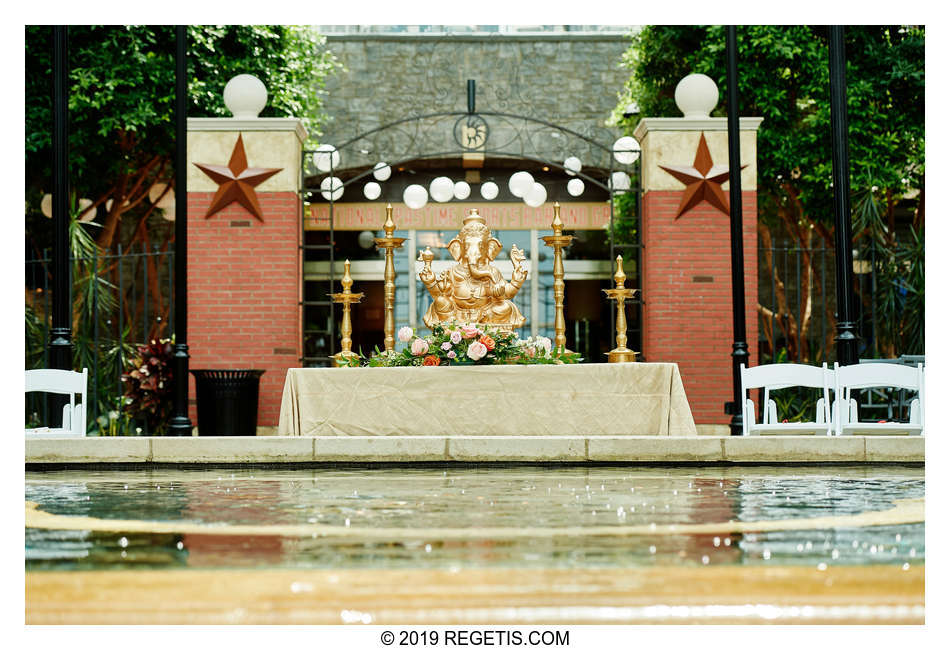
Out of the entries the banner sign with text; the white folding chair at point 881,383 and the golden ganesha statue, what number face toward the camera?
3

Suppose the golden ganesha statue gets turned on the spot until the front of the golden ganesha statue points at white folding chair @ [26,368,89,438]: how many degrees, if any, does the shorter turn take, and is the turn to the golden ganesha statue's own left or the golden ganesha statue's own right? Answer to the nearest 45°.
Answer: approximately 45° to the golden ganesha statue's own right

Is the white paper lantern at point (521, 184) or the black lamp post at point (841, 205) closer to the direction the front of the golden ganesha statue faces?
the black lamp post

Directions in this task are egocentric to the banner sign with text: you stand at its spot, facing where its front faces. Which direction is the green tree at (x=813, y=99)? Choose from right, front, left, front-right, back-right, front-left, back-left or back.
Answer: front-left

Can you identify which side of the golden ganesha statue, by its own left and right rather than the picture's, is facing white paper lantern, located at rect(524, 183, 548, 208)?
back

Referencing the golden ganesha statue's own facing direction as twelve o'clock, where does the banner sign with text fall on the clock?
The banner sign with text is roughly at 6 o'clock from the golden ganesha statue.

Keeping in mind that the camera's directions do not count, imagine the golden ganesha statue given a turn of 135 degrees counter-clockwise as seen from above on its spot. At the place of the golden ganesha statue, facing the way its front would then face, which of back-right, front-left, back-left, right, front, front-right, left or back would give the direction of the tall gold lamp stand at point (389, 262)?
left

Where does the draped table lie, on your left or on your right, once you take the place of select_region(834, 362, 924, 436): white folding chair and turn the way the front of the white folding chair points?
on your right

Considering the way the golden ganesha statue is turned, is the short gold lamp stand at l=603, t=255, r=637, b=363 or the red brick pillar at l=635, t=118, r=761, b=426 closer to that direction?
the short gold lamp stand

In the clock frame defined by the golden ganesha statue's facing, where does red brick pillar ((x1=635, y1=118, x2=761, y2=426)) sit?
The red brick pillar is roughly at 8 o'clock from the golden ganesha statue.

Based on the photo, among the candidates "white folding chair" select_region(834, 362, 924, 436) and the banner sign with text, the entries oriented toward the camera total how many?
2

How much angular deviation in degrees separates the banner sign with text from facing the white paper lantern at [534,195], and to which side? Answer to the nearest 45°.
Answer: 0° — it already faces it
